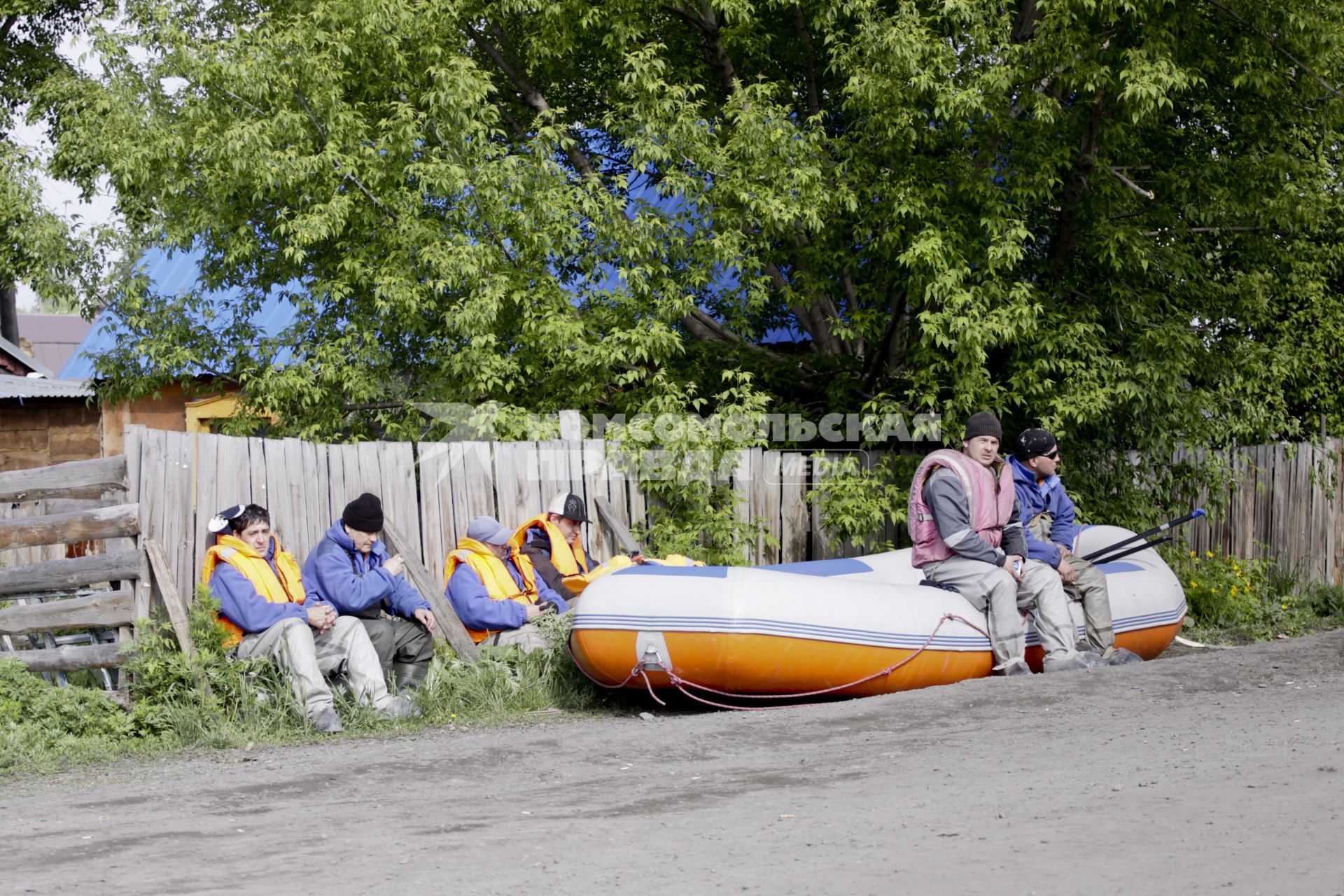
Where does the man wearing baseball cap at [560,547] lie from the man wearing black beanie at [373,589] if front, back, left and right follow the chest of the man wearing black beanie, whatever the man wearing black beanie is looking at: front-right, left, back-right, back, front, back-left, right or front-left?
left

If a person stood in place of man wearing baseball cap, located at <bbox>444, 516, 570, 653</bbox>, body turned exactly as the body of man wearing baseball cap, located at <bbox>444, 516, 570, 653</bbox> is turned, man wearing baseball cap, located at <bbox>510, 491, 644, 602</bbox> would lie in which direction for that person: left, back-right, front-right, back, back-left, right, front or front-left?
left

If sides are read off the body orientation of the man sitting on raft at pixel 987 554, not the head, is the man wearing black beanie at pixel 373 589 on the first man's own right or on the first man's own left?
on the first man's own right

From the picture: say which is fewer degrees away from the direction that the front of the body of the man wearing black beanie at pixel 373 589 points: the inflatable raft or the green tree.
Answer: the inflatable raft

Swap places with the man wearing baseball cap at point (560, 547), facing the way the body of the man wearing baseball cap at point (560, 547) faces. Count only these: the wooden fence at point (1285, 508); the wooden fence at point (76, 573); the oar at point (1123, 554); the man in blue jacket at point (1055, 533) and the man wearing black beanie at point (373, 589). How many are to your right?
2

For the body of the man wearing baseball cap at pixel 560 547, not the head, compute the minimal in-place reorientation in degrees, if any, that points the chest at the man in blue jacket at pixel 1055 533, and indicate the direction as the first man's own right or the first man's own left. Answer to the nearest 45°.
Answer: approximately 45° to the first man's own left

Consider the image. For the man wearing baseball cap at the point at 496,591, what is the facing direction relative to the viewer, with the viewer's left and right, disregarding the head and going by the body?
facing the viewer and to the right of the viewer

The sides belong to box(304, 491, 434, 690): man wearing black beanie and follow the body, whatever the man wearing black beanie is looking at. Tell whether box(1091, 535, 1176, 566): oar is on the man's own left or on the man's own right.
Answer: on the man's own left

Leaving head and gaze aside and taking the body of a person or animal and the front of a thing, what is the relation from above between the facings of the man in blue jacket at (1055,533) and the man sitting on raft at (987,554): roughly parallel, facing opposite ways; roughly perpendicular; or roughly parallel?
roughly parallel

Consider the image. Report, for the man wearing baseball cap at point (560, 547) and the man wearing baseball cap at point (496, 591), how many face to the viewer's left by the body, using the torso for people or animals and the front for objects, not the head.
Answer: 0

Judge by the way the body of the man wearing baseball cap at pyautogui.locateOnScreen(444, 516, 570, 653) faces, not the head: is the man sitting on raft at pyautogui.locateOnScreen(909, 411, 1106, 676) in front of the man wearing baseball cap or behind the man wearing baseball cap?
in front

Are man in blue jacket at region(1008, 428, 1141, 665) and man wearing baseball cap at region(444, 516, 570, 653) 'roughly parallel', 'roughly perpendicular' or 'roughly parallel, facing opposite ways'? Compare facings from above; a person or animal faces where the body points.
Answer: roughly parallel

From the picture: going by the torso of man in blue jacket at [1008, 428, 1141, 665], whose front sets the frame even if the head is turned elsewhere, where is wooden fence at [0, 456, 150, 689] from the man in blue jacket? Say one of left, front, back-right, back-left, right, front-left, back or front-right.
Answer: right

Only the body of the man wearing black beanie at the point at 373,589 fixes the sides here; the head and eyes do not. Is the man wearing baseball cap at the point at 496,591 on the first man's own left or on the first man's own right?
on the first man's own left
